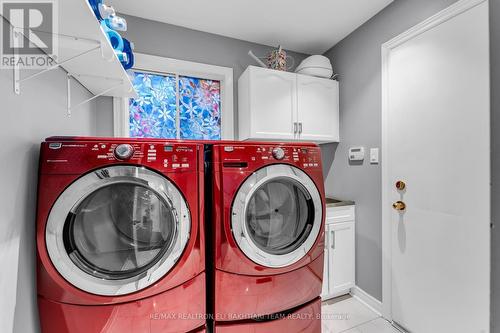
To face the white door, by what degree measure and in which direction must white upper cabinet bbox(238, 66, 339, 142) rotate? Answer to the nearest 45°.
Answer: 0° — it already faces it

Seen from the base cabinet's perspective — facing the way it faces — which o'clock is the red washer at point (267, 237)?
The red washer is roughly at 2 o'clock from the base cabinet.

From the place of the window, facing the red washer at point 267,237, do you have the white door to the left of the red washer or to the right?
left

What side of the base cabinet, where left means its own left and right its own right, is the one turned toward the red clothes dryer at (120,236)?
right

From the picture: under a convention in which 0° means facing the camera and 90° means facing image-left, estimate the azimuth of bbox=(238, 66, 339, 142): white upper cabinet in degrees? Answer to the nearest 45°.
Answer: approximately 315°

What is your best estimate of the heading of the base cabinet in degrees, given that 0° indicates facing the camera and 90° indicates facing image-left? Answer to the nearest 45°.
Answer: approximately 315°
